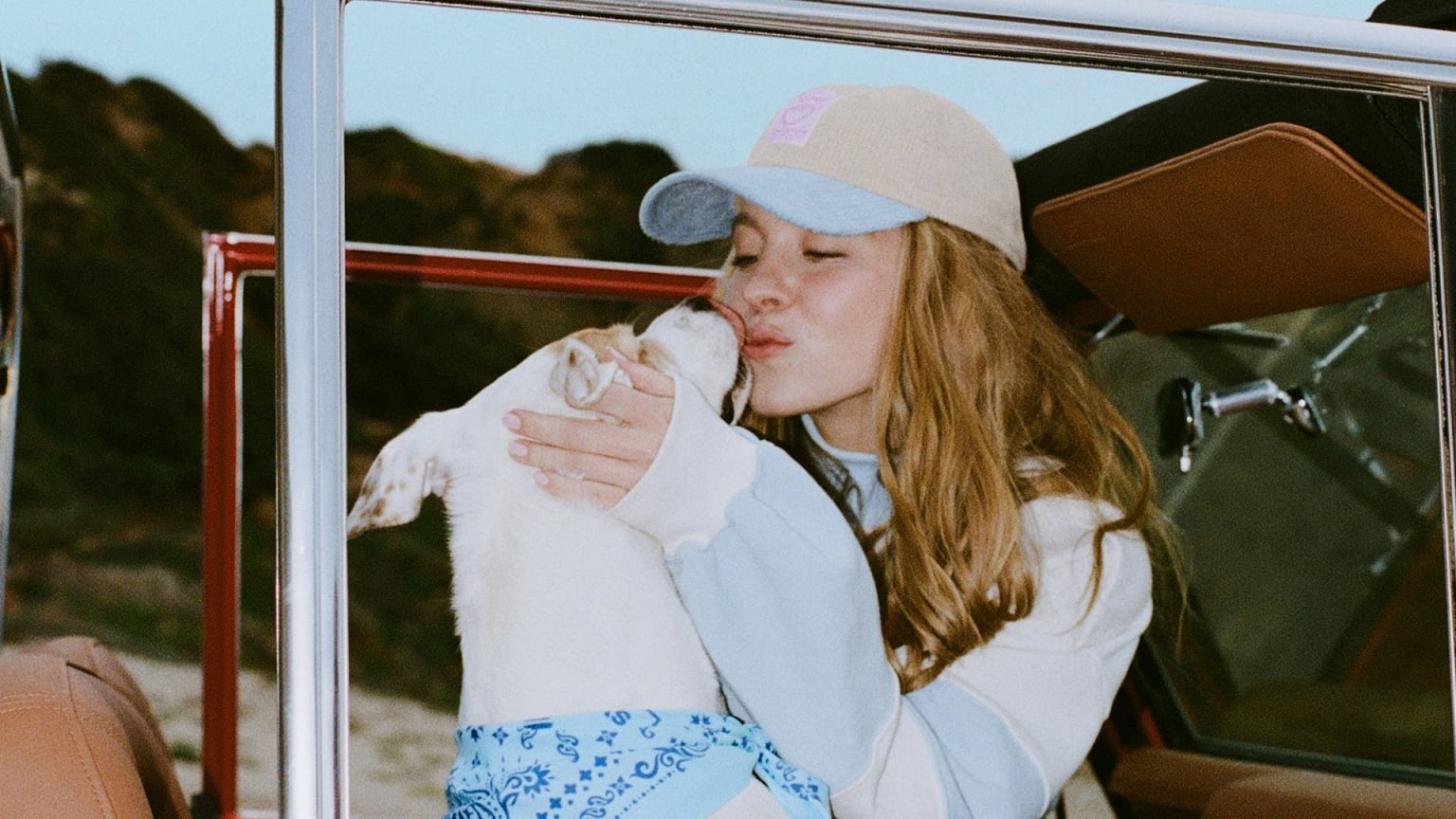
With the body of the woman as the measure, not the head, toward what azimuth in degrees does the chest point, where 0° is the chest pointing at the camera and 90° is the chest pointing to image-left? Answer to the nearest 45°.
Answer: approximately 45°

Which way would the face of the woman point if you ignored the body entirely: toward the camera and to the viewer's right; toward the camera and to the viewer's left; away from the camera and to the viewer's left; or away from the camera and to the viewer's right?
toward the camera and to the viewer's left

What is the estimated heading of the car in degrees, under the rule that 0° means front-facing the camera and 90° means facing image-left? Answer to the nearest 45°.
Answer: approximately 270°
